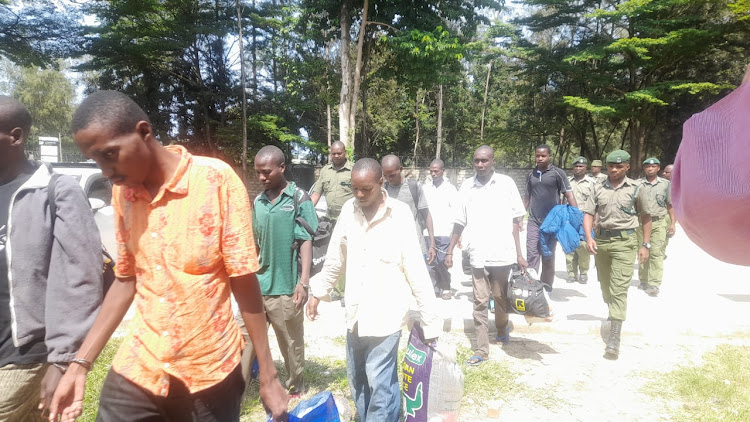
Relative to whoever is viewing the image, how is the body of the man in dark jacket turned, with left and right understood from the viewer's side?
facing the viewer and to the left of the viewer

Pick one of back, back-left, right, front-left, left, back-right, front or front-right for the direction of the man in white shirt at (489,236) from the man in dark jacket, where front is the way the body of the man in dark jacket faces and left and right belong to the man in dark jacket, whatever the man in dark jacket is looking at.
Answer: back-left

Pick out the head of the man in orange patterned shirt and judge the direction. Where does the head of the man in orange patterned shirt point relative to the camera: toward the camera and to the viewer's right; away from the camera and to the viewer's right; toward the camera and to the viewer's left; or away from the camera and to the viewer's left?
toward the camera and to the viewer's left

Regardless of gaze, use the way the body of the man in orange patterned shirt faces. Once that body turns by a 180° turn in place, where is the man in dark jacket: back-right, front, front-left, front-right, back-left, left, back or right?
left

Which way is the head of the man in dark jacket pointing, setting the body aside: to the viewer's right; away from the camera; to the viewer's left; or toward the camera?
to the viewer's left

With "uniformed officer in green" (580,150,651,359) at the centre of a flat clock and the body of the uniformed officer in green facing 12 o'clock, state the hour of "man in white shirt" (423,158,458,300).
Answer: The man in white shirt is roughly at 4 o'clock from the uniformed officer in green.

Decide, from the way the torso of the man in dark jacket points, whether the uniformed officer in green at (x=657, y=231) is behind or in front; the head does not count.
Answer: behind

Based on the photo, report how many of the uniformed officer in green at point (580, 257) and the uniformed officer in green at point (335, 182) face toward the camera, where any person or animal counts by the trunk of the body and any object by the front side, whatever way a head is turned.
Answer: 2

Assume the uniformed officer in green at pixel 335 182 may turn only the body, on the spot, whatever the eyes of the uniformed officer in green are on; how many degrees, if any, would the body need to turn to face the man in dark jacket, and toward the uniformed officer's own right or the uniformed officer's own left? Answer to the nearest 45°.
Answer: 0° — they already face them

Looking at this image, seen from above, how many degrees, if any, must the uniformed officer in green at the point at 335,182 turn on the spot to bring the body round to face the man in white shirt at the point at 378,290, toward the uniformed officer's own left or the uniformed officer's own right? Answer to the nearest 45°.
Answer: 0° — they already face them

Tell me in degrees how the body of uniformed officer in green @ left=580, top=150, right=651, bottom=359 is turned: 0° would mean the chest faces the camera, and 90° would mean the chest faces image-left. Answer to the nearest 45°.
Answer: approximately 0°

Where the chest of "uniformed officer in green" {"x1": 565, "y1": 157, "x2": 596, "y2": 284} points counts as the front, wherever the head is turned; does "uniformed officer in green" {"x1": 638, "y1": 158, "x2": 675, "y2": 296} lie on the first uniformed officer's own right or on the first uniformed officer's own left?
on the first uniformed officer's own left

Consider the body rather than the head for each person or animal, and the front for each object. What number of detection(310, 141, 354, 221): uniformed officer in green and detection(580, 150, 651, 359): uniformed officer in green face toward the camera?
2

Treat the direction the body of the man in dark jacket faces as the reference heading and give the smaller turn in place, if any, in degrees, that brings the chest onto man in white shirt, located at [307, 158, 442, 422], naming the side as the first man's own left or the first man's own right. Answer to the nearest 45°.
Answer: approximately 135° to the first man's own left

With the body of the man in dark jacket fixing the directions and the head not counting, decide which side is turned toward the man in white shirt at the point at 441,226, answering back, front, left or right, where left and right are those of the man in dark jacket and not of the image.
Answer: back

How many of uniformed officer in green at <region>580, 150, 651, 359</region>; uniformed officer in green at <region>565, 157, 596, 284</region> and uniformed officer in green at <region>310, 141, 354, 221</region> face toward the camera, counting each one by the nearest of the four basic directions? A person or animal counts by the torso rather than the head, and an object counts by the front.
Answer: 3
